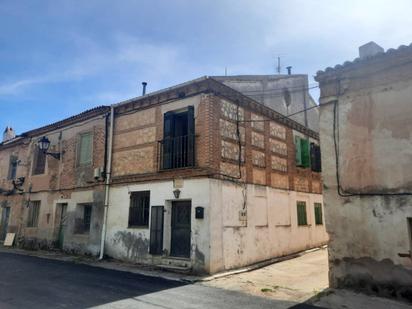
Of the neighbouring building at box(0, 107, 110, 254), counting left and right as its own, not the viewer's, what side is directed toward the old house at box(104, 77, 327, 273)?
left

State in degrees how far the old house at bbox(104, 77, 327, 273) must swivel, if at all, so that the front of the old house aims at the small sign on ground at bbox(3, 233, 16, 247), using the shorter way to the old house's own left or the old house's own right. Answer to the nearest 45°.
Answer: approximately 90° to the old house's own right

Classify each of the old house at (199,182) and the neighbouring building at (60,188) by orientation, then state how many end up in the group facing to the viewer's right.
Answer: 0

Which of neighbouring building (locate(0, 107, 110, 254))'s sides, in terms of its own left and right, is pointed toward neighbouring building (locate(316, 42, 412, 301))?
left

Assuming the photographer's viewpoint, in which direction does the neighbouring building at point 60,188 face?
facing the viewer and to the left of the viewer

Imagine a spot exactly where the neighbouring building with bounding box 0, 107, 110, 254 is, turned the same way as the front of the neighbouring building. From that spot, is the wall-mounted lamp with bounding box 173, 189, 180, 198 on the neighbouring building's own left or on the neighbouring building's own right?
on the neighbouring building's own left

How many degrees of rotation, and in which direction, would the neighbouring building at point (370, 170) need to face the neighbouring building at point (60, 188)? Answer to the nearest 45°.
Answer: approximately 45° to its right

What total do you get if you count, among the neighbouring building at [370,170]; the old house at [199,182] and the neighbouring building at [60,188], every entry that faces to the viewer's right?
0

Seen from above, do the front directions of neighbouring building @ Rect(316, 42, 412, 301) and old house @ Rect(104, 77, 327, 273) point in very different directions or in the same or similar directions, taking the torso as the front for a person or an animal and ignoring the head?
same or similar directions

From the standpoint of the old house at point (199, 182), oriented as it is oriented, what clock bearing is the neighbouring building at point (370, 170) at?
The neighbouring building is roughly at 9 o'clock from the old house.

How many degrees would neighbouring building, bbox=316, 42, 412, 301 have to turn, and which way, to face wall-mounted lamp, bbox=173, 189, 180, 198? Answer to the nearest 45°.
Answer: approximately 45° to its right
